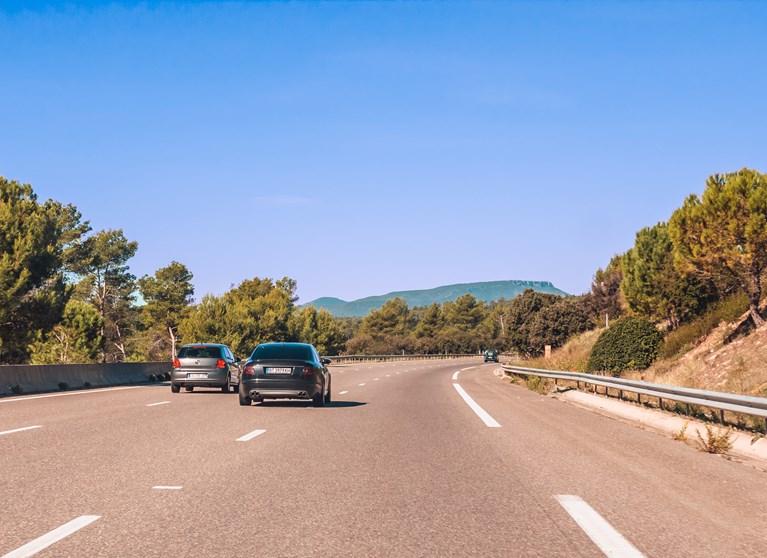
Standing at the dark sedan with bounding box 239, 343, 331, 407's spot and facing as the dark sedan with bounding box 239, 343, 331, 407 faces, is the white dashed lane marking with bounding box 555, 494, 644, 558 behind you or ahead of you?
behind

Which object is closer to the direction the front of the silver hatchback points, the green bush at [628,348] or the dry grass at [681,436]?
the green bush

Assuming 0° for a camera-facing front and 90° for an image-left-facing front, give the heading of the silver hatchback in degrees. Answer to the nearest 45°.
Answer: approximately 180°

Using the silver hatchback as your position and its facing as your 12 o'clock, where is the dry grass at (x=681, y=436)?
The dry grass is roughly at 5 o'clock from the silver hatchback.

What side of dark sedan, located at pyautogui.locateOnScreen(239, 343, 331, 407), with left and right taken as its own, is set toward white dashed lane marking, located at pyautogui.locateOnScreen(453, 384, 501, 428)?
right

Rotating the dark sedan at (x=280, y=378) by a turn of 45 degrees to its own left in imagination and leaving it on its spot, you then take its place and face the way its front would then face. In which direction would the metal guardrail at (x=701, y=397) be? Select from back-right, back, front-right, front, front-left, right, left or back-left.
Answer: back

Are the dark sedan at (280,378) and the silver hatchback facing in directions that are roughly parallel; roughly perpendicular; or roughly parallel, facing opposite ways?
roughly parallel

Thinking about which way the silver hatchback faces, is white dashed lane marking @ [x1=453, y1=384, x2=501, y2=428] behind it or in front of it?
behind

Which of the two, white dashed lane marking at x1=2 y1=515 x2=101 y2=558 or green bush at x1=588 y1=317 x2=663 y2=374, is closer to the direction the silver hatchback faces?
the green bush

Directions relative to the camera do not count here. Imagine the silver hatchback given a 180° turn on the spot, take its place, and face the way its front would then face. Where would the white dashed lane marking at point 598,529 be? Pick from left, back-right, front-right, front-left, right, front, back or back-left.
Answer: front

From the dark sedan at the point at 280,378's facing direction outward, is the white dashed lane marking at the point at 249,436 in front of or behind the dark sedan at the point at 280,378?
behind

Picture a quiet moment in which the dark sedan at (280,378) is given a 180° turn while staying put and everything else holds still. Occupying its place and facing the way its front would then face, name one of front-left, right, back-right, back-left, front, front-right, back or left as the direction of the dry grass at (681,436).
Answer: front-left

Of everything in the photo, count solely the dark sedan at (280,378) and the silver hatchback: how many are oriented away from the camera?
2

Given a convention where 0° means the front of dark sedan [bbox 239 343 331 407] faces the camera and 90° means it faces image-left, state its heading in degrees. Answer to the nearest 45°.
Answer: approximately 180°

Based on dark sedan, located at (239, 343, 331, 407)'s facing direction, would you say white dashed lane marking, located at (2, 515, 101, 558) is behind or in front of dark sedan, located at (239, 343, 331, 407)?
behind
